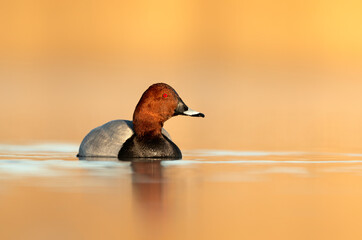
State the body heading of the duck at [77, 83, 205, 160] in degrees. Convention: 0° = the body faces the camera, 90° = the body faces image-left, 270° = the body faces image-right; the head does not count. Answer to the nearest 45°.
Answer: approximately 315°
